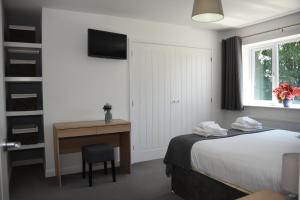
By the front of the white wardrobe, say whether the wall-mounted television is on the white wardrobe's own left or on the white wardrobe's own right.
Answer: on the white wardrobe's own right

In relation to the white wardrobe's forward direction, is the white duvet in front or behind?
in front

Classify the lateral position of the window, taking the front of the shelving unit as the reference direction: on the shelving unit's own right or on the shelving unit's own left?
on the shelving unit's own left

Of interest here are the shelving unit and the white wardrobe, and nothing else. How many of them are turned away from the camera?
0

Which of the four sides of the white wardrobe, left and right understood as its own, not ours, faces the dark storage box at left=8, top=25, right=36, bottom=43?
right

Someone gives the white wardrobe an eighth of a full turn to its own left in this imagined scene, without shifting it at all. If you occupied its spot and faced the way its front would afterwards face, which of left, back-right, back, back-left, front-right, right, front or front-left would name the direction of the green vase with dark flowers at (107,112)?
back-right

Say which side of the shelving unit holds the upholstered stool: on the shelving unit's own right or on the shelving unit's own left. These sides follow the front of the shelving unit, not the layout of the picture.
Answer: on the shelving unit's own left

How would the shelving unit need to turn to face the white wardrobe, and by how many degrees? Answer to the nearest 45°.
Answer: approximately 90° to its left

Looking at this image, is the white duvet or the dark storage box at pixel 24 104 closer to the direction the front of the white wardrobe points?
the white duvet

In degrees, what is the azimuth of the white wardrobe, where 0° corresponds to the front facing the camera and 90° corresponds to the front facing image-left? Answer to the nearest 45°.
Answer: approximately 315°

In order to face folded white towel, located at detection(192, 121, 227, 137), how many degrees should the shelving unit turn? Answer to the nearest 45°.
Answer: approximately 45° to its left

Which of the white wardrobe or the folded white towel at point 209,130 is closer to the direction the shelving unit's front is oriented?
the folded white towel
